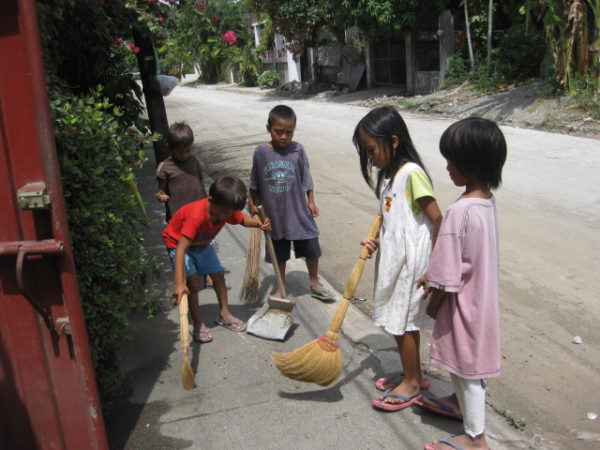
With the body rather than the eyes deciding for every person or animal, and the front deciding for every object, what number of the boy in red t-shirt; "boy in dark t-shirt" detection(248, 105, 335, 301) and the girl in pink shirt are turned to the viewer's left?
1

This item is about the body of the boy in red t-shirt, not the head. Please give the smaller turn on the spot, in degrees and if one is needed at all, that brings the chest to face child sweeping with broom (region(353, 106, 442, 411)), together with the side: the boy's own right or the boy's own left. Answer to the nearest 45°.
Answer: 0° — they already face them

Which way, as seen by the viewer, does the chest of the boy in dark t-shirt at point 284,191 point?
toward the camera

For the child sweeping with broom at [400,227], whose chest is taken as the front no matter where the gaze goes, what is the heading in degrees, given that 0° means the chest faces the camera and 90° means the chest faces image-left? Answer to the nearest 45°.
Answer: approximately 90°

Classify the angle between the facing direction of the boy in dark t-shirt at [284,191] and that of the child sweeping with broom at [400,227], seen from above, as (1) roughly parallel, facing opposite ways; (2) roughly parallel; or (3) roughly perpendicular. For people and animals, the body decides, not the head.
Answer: roughly perpendicular

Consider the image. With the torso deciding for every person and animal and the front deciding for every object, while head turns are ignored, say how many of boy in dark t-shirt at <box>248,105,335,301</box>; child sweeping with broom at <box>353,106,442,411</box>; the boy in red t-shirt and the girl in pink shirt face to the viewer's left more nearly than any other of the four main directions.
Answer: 2

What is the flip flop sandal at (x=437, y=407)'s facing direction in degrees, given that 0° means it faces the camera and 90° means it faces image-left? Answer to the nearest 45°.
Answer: approximately 135°

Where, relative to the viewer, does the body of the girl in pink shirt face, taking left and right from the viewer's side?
facing to the left of the viewer

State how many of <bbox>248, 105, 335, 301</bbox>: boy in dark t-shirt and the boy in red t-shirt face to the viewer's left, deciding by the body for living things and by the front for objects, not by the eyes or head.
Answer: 0
